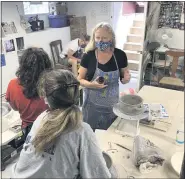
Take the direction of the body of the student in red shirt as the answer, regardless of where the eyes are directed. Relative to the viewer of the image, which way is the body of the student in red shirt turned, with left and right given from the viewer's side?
facing away from the viewer and to the right of the viewer

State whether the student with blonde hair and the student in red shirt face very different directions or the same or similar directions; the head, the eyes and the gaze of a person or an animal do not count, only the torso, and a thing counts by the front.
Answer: same or similar directions

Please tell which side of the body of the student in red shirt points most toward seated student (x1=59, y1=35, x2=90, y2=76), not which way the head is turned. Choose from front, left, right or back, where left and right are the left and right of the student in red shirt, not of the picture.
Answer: front

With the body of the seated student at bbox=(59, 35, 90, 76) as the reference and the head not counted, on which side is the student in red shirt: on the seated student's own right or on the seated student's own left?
on the seated student's own right

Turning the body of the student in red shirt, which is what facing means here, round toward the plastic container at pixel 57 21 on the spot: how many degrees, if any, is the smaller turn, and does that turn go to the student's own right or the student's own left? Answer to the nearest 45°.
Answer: approximately 45° to the student's own left

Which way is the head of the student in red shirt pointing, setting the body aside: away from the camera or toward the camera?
away from the camera

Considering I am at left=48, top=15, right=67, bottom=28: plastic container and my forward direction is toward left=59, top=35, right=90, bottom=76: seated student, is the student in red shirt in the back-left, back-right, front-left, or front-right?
front-right

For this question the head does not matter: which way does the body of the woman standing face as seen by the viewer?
toward the camera

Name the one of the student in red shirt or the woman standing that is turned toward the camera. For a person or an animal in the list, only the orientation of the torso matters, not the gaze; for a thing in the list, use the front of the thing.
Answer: the woman standing

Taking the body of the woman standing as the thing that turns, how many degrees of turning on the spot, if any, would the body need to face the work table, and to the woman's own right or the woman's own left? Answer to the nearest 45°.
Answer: approximately 45° to the woman's own left

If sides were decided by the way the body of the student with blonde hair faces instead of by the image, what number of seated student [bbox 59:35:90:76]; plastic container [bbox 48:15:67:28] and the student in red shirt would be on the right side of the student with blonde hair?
0

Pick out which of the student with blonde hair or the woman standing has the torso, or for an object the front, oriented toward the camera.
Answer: the woman standing

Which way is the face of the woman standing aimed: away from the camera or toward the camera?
toward the camera
